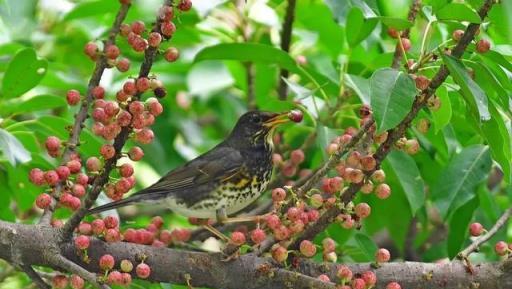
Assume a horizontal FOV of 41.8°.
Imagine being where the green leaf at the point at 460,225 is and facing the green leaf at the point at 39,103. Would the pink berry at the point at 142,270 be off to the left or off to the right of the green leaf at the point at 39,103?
left

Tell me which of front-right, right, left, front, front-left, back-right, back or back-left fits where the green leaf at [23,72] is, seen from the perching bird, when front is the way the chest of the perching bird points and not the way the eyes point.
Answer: back

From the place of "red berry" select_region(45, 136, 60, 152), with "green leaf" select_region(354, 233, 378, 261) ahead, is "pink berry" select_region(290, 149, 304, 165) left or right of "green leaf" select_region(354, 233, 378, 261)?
left

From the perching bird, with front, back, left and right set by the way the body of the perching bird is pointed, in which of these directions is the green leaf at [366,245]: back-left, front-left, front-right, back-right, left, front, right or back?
front-right

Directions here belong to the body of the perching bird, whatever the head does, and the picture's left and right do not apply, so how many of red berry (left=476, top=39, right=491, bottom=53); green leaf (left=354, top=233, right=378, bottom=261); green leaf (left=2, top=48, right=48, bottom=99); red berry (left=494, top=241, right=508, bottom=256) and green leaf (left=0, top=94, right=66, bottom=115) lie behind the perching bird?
2

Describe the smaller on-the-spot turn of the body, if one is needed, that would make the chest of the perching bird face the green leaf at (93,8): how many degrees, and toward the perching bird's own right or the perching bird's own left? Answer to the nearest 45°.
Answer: approximately 135° to the perching bird's own left

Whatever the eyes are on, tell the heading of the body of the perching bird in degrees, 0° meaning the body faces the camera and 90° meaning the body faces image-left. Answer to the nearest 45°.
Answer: approximately 270°
